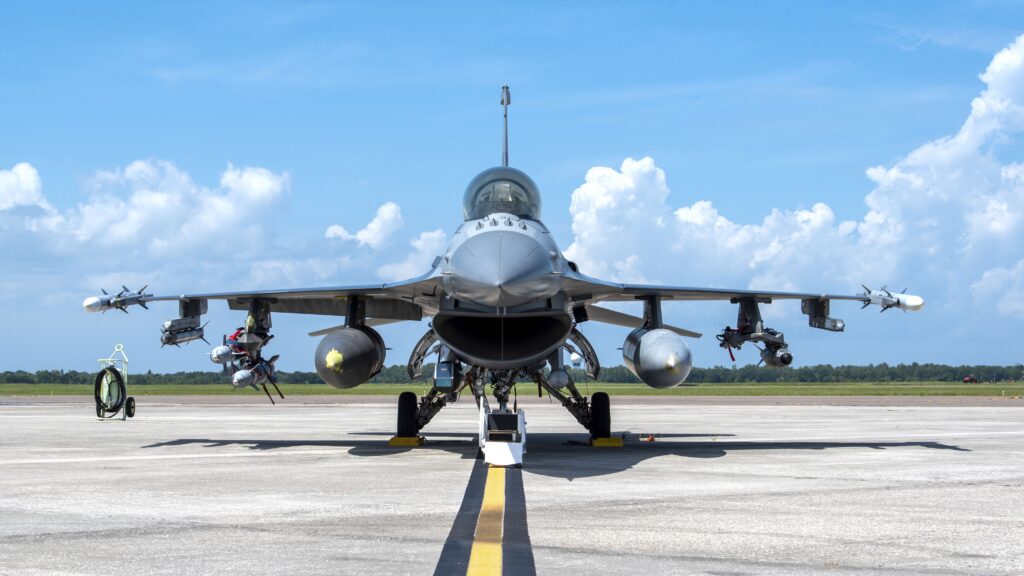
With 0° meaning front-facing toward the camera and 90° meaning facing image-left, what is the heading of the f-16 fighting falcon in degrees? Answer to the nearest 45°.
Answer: approximately 0°

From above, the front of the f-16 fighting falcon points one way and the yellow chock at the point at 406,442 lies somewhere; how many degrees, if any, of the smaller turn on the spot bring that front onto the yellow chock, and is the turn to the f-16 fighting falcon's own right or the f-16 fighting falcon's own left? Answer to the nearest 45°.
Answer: approximately 135° to the f-16 fighting falcon's own right
